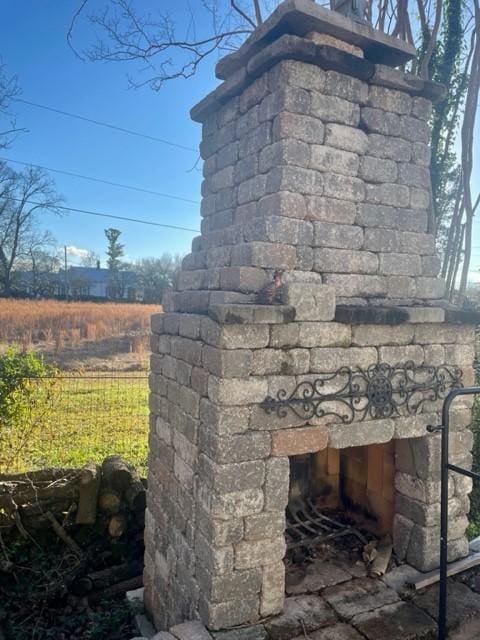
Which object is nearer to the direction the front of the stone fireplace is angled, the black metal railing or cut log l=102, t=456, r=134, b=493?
the black metal railing

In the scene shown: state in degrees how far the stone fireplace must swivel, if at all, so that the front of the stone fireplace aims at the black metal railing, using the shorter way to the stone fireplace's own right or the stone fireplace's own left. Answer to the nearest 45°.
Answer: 0° — it already faces it

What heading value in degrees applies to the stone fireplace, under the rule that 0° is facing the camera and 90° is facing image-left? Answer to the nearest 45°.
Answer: approximately 315°

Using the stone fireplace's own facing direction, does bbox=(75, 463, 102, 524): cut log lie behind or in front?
behind

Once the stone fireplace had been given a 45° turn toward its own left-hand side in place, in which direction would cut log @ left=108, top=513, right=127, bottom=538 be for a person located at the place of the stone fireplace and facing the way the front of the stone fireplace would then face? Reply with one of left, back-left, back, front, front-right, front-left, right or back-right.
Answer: back-left
